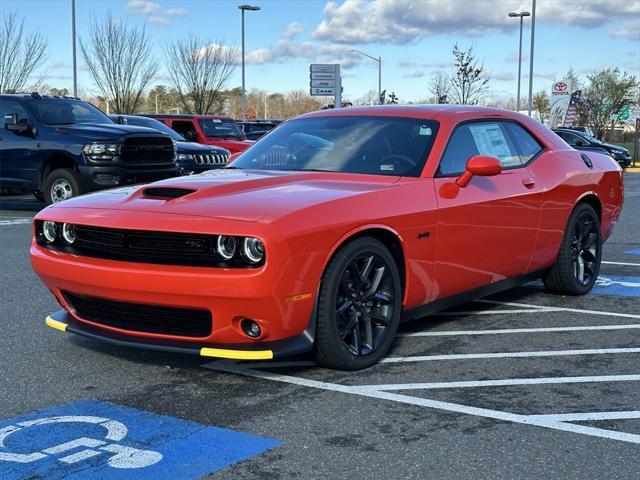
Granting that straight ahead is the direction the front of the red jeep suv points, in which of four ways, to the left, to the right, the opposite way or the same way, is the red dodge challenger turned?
to the right

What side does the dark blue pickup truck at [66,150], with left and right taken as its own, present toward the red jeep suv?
left

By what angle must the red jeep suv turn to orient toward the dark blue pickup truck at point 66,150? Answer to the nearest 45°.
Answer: approximately 45° to its right

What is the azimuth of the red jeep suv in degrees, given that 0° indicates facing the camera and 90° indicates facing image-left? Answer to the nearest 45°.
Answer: approximately 315°

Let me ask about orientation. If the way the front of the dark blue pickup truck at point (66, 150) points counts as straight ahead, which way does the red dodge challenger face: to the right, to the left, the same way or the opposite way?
to the right

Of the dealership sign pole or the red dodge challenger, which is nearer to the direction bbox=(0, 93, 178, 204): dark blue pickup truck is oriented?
the red dodge challenger

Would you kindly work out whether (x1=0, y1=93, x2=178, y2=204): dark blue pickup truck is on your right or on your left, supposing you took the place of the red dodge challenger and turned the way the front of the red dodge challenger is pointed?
on your right

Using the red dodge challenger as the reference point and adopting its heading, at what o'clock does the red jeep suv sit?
The red jeep suv is roughly at 4 o'clock from the red dodge challenger.
